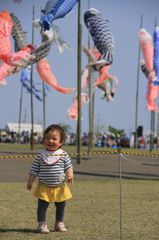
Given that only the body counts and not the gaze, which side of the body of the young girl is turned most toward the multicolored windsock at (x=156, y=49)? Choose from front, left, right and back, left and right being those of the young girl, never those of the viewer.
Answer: back

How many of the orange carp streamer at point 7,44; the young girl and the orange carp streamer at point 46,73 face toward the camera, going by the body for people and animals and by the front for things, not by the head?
1

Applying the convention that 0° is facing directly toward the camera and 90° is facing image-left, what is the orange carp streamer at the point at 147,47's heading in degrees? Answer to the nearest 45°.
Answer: approximately 90°

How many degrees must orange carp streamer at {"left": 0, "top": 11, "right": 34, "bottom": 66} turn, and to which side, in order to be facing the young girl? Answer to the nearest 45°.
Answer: approximately 90° to its left

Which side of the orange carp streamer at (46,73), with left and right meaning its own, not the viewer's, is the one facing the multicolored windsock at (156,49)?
back

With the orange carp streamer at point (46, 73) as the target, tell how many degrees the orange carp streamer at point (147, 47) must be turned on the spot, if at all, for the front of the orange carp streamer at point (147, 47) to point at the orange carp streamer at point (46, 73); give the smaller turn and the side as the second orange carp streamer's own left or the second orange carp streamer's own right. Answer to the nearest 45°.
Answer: approximately 45° to the second orange carp streamer's own left

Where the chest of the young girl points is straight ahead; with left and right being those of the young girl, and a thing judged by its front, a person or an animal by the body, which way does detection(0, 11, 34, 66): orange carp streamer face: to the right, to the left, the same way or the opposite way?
to the right

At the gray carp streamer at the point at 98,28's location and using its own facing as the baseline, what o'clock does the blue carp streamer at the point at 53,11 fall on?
the blue carp streamer at the point at 53,11 is roughly at 10 o'clock from the gray carp streamer at the point at 98,28.

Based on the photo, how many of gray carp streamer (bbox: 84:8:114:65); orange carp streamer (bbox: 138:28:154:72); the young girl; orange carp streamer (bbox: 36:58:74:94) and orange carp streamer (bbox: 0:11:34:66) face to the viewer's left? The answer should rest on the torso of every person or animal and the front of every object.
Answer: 4

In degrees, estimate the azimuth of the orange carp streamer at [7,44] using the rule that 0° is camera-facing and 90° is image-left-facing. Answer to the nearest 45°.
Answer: approximately 90°

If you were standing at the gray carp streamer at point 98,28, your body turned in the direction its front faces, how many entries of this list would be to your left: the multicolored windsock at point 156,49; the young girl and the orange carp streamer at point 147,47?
1

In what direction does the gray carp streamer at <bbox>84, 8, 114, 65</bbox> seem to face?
to the viewer's left

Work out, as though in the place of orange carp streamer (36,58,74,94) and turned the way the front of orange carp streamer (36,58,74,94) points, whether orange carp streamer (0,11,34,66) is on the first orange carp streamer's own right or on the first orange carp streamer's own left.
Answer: on the first orange carp streamer's own left
